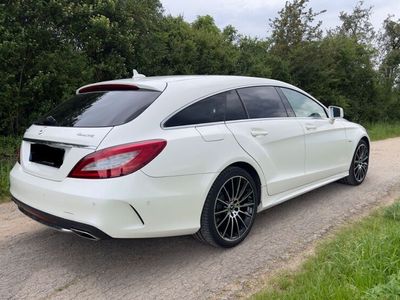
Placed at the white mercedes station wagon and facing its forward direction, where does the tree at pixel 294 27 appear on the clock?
The tree is roughly at 11 o'clock from the white mercedes station wagon.

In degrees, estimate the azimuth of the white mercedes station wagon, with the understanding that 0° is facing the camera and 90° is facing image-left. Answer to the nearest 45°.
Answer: approximately 225°
